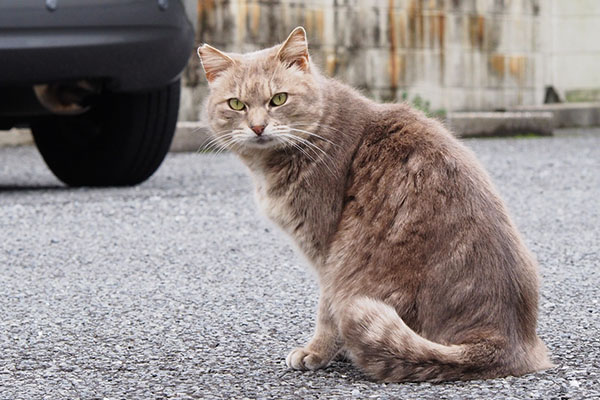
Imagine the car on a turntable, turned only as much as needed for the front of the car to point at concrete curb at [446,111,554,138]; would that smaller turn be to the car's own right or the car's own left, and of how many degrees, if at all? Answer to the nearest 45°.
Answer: approximately 45° to the car's own right

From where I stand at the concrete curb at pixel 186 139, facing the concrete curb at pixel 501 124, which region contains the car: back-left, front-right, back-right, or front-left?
back-right

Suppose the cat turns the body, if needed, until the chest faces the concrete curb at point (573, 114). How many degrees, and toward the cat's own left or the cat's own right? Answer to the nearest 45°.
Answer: approximately 90° to the cat's own right

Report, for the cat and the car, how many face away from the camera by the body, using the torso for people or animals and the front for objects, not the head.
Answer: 1

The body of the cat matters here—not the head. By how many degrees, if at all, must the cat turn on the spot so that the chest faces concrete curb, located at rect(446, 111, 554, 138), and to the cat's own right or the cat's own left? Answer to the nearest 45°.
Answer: approximately 90° to the cat's own right

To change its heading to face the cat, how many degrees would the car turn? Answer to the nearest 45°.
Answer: approximately 180°

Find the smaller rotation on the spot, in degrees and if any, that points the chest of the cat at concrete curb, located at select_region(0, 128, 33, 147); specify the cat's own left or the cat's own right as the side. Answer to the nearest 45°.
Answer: approximately 45° to the cat's own right

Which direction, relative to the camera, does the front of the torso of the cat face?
to the viewer's left

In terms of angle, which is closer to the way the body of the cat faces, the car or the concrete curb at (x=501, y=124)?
the car

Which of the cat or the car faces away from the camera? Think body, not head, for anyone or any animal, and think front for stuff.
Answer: the car
